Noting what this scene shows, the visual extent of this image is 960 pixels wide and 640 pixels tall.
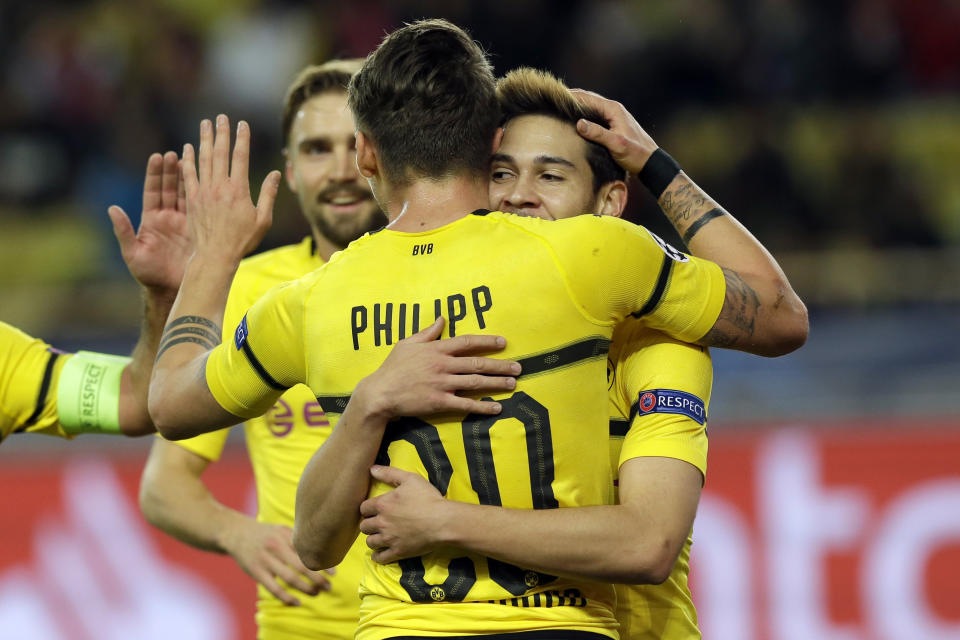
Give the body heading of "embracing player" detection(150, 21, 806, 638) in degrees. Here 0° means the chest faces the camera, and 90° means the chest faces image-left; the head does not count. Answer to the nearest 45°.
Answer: approximately 180°

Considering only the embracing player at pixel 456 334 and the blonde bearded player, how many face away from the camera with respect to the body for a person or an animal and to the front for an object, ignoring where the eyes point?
1

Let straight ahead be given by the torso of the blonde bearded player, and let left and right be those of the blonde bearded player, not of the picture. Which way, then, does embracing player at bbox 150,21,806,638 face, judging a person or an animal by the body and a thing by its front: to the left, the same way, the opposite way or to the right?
the opposite way

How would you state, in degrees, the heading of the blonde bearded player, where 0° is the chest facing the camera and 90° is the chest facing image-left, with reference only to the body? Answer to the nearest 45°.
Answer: approximately 0°

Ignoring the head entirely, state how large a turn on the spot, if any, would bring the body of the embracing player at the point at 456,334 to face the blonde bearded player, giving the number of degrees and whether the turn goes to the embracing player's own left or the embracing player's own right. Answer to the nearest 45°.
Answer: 0° — they already face them

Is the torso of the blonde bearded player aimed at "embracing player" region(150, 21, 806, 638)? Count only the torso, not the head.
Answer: yes
